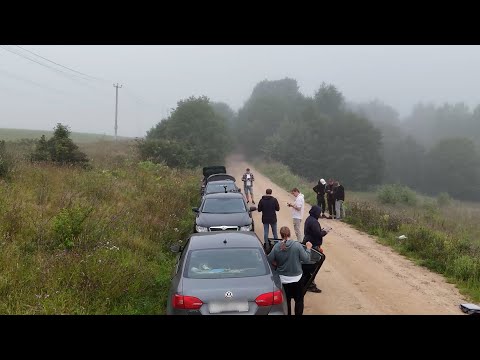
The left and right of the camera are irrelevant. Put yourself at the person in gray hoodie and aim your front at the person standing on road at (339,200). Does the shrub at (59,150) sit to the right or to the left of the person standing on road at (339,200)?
left

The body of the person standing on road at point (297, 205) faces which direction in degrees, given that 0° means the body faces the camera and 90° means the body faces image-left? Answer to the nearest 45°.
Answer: approximately 90°

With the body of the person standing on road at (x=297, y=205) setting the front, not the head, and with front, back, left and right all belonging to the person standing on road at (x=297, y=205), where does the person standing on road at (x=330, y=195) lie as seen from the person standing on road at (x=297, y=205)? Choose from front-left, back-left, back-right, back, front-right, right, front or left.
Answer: right

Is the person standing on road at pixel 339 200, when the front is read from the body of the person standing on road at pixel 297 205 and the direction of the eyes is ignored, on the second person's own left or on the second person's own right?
on the second person's own right

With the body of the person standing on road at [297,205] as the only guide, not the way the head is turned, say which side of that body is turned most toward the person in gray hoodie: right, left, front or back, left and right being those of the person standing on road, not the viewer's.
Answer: left

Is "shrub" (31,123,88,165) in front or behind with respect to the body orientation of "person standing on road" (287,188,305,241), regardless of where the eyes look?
in front

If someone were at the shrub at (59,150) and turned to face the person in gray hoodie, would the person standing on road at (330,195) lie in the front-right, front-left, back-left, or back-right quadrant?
front-left

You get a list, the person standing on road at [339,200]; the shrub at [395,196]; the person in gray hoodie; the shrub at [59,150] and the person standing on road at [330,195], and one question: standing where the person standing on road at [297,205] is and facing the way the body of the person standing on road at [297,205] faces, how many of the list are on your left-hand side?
1

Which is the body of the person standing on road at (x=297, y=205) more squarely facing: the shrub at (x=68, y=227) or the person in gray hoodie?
the shrub
